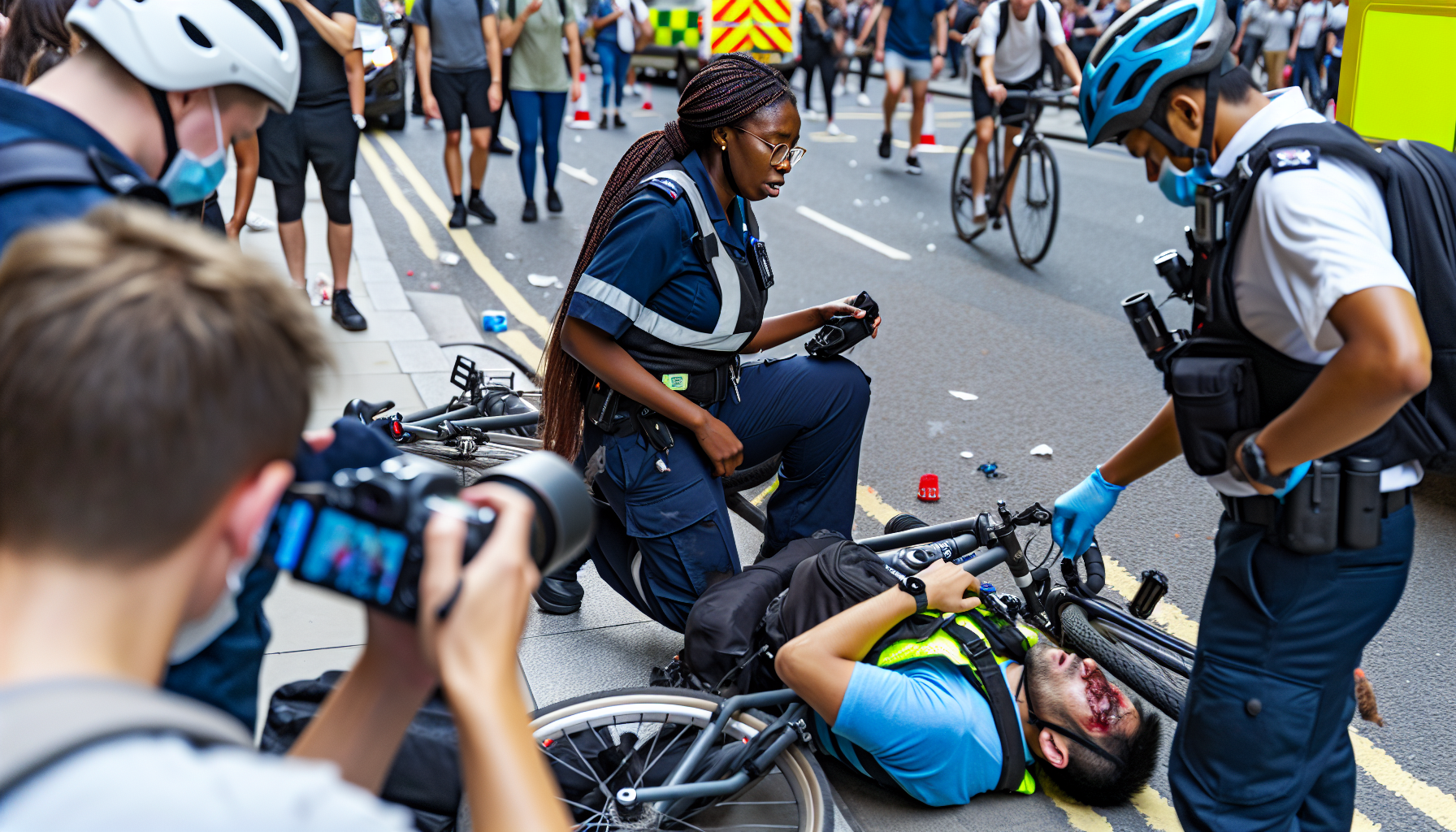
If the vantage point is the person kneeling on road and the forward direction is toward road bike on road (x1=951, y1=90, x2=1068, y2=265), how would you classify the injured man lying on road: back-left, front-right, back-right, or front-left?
back-right

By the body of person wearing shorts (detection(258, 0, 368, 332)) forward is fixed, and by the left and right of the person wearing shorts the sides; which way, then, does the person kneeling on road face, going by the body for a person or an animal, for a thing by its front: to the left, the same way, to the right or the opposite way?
to the left

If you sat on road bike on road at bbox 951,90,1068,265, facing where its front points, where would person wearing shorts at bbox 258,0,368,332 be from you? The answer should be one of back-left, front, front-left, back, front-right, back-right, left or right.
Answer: right

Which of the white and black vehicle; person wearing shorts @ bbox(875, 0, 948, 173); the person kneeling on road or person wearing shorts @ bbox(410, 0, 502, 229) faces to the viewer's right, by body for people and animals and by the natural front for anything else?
the person kneeling on road

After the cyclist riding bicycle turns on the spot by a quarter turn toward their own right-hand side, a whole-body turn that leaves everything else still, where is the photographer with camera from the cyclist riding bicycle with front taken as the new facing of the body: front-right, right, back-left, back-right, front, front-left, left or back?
front-left

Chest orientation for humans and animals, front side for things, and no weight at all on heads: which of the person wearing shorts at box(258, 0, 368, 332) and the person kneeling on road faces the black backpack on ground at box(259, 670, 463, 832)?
the person wearing shorts

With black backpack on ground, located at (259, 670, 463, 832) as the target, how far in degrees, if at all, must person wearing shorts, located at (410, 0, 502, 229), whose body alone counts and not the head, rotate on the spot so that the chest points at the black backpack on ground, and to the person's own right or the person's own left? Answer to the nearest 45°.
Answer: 0° — they already face it

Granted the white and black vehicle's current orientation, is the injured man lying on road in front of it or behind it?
in front

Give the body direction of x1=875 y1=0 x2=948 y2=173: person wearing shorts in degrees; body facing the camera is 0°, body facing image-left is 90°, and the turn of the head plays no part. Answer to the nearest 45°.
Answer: approximately 0°

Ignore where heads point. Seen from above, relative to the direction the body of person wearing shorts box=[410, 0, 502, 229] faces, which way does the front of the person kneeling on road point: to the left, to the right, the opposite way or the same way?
to the left

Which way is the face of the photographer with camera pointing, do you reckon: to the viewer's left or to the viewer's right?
to the viewer's right

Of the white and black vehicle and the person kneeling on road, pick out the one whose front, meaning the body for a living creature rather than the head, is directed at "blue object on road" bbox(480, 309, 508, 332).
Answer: the white and black vehicle

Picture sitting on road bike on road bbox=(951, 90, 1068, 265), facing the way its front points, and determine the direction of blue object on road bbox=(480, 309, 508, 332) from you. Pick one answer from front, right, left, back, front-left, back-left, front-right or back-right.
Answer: right

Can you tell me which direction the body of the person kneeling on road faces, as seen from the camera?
to the viewer's right
